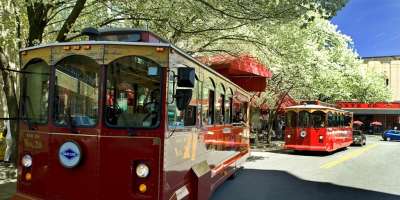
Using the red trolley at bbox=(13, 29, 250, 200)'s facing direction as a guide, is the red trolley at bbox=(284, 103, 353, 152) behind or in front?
behind

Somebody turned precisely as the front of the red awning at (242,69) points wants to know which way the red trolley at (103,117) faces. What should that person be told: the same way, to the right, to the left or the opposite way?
to the right

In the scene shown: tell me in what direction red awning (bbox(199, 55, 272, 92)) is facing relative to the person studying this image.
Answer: facing the viewer and to the right of the viewer

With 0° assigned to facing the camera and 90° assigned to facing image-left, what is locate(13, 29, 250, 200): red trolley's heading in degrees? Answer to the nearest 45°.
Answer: approximately 45°

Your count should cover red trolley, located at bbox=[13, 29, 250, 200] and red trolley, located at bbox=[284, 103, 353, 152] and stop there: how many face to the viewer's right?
0

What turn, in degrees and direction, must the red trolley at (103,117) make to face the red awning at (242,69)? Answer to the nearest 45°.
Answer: approximately 135° to its right

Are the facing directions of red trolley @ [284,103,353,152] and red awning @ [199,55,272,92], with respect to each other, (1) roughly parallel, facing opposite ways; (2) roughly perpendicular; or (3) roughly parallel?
roughly perpendicular

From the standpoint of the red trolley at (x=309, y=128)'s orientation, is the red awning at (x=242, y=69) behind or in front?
in front

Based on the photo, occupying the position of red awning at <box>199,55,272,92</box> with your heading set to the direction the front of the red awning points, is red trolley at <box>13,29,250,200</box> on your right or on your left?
on your right
